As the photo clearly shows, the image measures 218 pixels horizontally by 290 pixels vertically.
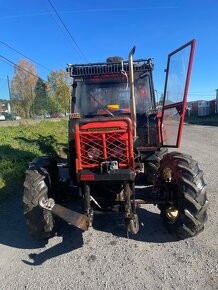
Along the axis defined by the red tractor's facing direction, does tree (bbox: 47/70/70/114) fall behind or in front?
behind

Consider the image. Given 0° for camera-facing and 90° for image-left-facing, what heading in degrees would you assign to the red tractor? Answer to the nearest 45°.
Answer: approximately 0°
